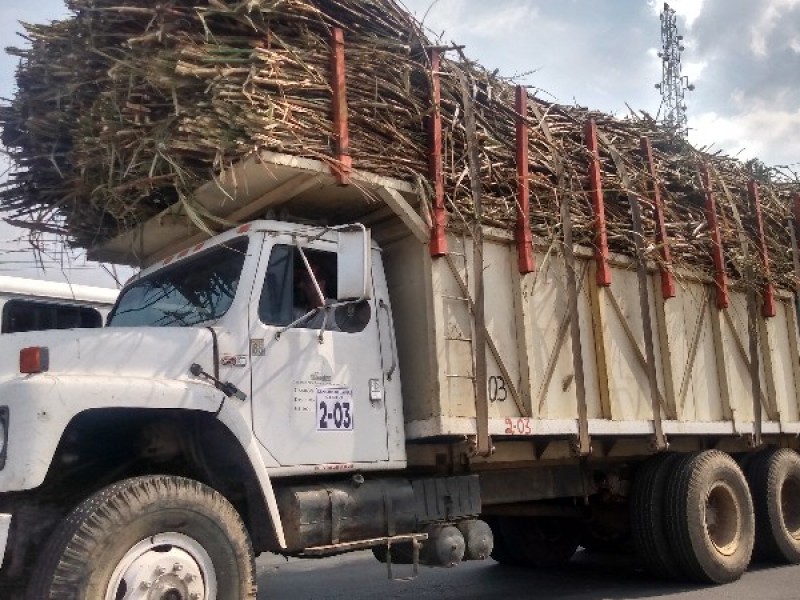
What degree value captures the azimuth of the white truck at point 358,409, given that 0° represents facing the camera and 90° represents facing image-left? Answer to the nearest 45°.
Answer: approximately 45°
